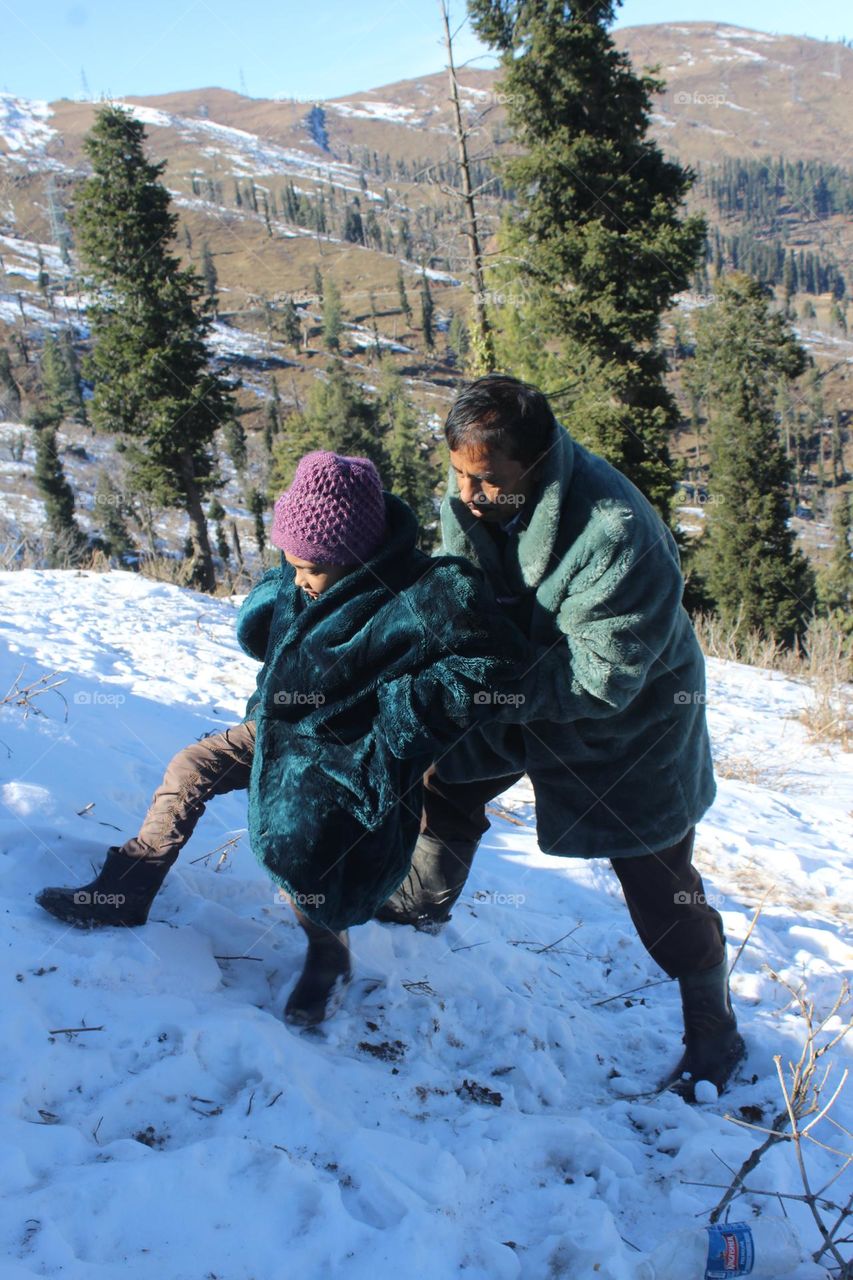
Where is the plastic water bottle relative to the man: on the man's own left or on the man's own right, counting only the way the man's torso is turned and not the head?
on the man's own left

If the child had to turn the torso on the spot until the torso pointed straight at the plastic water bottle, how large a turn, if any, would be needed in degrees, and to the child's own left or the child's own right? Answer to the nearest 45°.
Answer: approximately 90° to the child's own left

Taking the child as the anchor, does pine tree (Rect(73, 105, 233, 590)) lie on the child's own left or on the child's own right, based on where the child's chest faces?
on the child's own right

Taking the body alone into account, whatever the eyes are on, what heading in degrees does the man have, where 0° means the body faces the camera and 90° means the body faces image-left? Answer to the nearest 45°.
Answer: approximately 45°

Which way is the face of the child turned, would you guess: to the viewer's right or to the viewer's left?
to the viewer's left

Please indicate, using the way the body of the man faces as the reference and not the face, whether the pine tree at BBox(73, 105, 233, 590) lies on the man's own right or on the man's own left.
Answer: on the man's own right
